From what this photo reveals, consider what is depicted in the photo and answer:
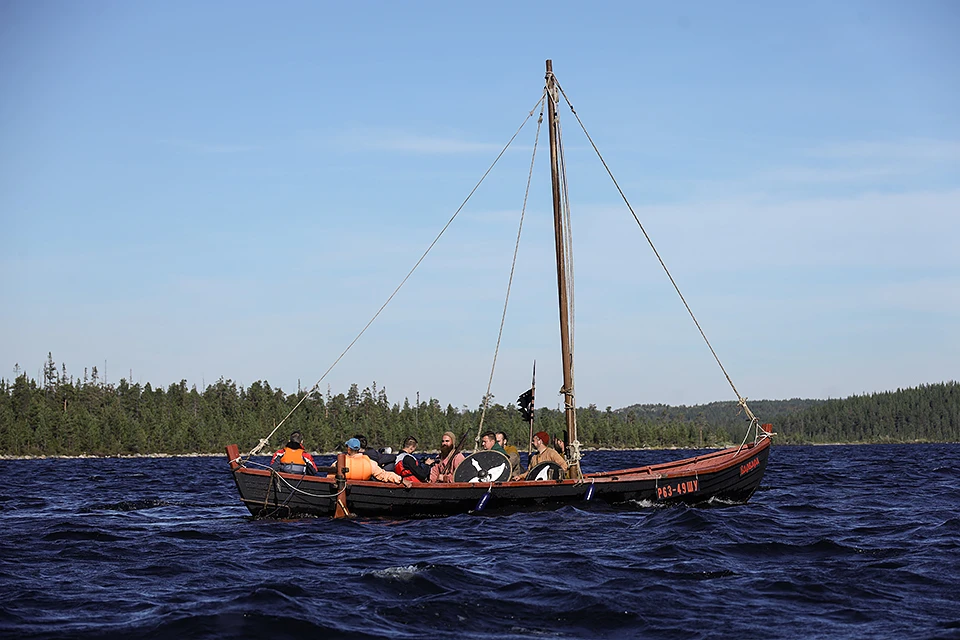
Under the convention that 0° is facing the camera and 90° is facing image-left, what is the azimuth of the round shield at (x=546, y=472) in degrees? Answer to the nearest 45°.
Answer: approximately 0°

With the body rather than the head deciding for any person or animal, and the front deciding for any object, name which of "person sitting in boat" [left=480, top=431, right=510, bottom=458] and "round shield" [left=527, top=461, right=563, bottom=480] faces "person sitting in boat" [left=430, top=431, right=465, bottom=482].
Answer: "person sitting in boat" [left=480, top=431, right=510, bottom=458]

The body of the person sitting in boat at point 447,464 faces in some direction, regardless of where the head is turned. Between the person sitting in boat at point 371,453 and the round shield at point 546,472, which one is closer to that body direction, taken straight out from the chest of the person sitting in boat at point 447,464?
the person sitting in boat

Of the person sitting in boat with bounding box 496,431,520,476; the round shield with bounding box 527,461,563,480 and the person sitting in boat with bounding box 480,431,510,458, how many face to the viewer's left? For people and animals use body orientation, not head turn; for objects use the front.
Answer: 2

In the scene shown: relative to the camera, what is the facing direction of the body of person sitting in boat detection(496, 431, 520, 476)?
to the viewer's left

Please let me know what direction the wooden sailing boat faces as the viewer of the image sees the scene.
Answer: facing to the right of the viewer

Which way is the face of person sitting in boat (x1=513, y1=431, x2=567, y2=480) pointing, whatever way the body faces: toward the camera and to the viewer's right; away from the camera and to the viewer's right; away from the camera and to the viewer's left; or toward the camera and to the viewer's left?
toward the camera and to the viewer's left

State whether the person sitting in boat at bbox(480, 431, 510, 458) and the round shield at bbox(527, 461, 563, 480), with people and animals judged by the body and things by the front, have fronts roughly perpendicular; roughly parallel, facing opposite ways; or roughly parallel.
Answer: roughly perpendicular

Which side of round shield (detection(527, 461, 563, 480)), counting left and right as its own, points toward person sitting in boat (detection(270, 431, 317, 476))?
right

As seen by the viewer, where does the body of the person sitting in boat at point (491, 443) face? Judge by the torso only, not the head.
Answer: to the viewer's left

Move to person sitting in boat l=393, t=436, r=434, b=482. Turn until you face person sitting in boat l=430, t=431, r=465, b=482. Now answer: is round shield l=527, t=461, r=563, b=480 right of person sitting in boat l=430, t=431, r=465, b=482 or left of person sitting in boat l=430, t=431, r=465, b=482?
right

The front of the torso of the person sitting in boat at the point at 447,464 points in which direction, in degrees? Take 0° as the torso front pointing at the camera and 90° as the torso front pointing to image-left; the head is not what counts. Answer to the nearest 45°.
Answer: approximately 45°
